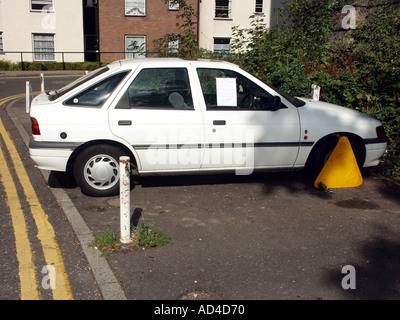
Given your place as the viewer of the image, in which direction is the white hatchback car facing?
facing to the right of the viewer

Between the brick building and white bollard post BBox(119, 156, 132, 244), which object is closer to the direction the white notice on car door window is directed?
the white bollard post

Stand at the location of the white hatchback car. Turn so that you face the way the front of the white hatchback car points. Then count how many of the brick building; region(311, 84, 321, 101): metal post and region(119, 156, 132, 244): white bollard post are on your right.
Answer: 1

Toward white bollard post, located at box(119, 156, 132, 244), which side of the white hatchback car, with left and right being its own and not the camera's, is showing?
right

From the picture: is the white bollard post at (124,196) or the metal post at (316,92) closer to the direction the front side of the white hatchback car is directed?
the metal post

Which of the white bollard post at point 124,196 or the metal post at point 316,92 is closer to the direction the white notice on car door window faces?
the white bollard post

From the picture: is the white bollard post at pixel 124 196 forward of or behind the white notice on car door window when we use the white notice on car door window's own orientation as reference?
forward

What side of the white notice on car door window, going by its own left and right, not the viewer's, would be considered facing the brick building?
back
